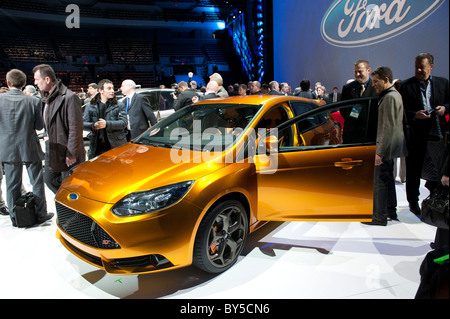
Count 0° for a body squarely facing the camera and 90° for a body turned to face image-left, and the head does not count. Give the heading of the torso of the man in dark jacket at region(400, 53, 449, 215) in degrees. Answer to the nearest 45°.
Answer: approximately 0°

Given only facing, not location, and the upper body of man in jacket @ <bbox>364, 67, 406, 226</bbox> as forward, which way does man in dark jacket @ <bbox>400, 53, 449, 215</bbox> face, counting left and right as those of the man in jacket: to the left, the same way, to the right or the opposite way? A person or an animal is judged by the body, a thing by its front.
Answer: to the left

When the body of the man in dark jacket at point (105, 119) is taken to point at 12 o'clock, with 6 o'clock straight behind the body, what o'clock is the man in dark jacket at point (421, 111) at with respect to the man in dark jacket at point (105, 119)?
the man in dark jacket at point (421, 111) is roughly at 10 o'clock from the man in dark jacket at point (105, 119).

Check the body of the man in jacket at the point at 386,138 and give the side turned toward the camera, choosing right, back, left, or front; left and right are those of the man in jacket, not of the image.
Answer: left

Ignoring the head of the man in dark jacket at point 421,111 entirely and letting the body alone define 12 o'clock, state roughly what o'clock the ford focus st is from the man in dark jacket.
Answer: The ford focus st is roughly at 1 o'clock from the man in dark jacket.

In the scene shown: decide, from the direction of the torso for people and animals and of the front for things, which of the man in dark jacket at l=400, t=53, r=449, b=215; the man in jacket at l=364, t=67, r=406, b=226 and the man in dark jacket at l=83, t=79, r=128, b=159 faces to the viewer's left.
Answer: the man in jacket

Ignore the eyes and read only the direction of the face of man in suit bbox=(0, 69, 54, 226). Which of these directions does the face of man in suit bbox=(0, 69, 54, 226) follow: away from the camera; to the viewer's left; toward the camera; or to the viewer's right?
away from the camera
